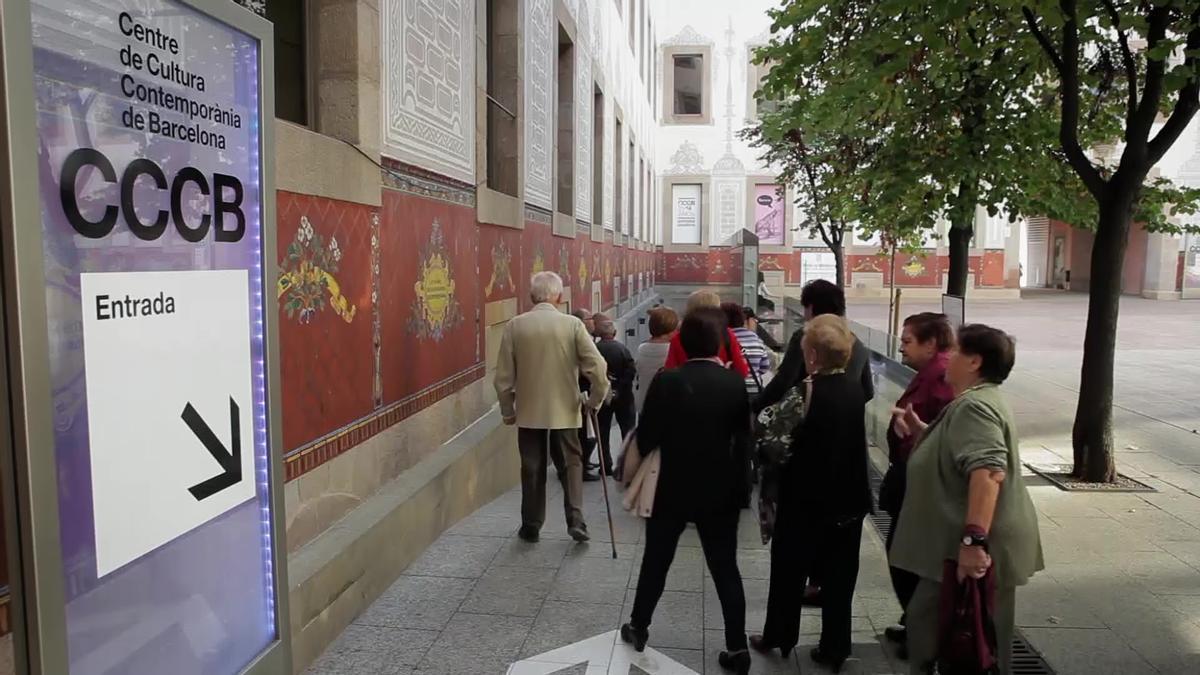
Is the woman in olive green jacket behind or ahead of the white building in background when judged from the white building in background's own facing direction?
ahead

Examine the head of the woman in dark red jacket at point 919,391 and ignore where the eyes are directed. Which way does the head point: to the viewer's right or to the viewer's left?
to the viewer's left

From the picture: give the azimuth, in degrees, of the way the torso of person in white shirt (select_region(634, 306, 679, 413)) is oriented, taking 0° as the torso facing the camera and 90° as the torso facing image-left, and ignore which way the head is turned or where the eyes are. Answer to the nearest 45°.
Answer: approximately 180°

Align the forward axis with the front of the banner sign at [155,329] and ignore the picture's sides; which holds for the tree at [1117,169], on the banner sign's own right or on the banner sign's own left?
on the banner sign's own left

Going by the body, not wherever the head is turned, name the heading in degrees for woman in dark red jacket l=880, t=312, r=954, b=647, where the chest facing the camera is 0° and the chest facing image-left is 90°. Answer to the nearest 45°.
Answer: approximately 90°

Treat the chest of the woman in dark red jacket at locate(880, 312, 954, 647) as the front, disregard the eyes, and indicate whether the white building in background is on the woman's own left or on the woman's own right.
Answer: on the woman's own right

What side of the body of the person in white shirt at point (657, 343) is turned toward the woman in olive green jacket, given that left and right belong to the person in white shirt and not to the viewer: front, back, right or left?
back

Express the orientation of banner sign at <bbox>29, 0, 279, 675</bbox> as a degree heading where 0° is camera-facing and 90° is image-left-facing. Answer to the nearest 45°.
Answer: approximately 315°

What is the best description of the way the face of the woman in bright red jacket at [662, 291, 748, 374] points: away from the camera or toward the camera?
away from the camera

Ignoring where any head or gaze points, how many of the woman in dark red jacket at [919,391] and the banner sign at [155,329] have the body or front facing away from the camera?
0

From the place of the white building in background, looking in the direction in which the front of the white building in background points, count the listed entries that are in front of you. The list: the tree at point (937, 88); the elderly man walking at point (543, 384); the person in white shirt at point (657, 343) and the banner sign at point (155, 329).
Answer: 4

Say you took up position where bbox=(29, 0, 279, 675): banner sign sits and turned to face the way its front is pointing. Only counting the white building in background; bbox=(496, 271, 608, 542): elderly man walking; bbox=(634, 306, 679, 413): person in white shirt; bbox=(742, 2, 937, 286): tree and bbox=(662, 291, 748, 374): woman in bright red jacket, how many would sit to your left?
5

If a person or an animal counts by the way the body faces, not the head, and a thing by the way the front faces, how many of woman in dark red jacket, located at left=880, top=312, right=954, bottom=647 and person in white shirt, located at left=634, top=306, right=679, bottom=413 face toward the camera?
0

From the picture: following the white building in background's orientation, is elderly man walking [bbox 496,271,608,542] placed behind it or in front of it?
in front

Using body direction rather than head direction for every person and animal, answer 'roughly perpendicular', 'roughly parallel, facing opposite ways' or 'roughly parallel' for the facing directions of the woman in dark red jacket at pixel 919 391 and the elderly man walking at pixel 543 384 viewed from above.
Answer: roughly perpendicular

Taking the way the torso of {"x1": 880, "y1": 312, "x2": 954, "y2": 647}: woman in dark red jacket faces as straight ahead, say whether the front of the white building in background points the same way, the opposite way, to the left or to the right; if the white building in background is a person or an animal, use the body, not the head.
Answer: to the left

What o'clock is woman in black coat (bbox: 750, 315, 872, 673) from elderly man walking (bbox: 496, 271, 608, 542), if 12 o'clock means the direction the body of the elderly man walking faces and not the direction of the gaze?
The woman in black coat is roughly at 5 o'clock from the elderly man walking.

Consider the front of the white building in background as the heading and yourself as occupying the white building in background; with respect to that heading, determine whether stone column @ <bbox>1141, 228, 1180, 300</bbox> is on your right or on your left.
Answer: on your left
